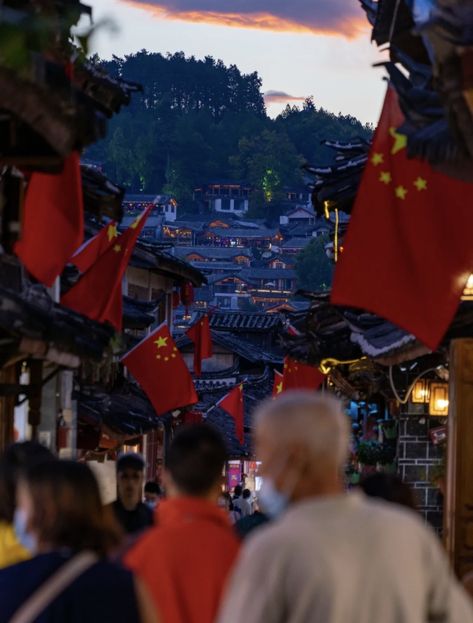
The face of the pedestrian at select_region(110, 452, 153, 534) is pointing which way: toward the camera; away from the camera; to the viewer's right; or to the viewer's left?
toward the camera

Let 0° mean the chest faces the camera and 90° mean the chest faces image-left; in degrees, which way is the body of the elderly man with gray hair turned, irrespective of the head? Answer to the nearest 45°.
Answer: approximately 135°

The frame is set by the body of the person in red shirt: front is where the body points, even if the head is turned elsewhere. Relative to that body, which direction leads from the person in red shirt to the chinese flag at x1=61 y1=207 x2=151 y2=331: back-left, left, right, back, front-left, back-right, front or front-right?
front

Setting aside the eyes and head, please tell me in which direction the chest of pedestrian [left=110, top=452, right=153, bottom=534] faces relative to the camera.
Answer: toward the camera

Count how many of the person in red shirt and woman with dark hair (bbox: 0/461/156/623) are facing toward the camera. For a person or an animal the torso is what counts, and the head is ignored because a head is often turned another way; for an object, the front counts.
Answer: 0

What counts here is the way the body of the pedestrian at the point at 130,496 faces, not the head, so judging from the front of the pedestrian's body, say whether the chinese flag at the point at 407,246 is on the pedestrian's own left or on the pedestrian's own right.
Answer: on the pedestrian's own left

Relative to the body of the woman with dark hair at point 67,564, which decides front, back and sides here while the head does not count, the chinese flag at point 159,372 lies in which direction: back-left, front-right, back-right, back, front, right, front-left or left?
front-right

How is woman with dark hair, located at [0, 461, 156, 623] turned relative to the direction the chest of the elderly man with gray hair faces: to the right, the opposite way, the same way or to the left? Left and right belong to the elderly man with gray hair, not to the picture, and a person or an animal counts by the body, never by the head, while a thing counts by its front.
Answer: the same way

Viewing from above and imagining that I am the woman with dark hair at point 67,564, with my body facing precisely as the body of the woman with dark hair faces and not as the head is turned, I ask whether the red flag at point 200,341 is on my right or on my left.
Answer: on my right

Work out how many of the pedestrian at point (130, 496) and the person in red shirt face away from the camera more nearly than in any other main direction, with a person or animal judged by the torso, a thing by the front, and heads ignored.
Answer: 1

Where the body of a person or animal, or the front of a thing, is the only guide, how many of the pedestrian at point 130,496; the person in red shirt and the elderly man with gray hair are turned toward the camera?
1

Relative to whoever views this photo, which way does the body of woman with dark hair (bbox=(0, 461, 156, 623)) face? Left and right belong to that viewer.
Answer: facing away from the viewer and to the left of the viewer

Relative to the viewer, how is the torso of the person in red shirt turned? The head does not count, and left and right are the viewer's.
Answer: facing away from the viewer

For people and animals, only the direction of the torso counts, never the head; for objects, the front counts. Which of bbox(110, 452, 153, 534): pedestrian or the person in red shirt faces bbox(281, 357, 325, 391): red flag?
the person in red shirt

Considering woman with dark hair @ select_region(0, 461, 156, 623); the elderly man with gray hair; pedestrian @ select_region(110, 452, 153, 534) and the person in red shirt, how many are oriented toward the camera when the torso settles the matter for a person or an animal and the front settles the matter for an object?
1

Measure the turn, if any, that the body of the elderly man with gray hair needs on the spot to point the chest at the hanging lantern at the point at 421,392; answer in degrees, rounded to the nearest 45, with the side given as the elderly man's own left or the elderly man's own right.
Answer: approximately 45° to the elderly man's own right

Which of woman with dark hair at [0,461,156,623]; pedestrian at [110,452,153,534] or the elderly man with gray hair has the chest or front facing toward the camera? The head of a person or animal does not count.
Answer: the pedestrian

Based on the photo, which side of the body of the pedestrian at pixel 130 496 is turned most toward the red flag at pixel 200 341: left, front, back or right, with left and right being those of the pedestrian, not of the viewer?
back

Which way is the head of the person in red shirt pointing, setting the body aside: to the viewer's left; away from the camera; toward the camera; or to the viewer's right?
away from the camera

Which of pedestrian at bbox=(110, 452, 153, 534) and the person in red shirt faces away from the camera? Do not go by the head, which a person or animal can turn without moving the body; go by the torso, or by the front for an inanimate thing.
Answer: the person in red shirt
